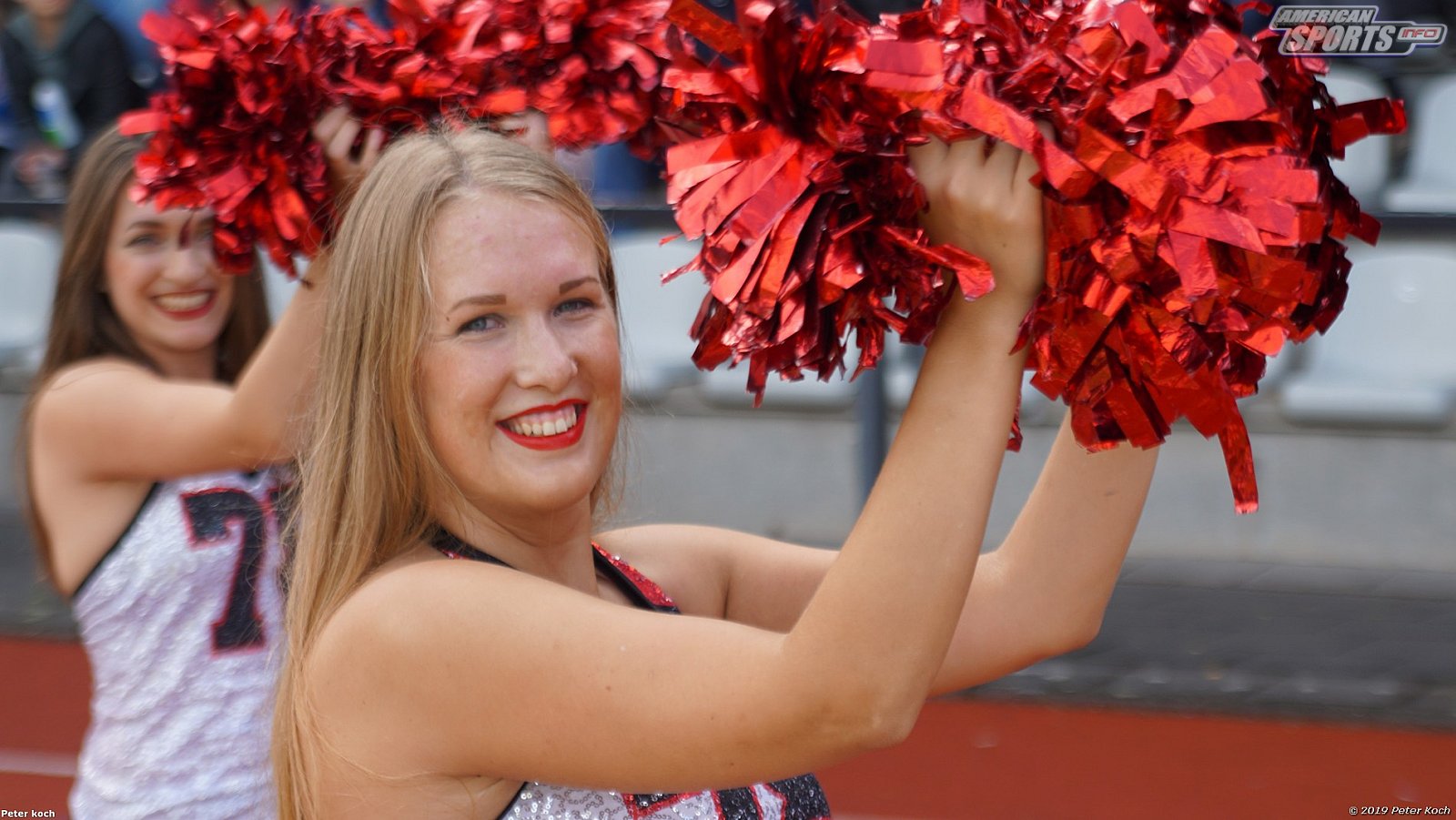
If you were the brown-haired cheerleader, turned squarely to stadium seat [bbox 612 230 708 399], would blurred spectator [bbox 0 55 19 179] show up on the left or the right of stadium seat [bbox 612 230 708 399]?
left

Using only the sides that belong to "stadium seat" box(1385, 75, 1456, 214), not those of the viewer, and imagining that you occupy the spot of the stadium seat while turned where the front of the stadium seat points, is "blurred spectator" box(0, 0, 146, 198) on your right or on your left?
on your right

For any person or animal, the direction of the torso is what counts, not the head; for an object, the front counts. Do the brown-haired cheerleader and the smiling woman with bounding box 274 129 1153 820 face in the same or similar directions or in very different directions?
same or similar directions

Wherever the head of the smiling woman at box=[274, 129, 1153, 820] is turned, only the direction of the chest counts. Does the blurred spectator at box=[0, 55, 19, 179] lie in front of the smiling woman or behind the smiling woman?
behind

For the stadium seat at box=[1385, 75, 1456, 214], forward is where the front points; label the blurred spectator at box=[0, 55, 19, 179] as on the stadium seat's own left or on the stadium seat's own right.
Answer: on the stadium seat's own right

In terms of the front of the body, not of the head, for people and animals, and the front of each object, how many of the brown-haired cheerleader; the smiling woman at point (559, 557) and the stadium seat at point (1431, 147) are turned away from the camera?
0

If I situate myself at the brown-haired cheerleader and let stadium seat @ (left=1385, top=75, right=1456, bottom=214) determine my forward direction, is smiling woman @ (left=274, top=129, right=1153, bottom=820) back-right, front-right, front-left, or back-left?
back-right

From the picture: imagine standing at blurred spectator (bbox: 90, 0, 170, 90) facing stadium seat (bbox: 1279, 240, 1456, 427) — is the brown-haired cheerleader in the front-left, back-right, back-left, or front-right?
front-right

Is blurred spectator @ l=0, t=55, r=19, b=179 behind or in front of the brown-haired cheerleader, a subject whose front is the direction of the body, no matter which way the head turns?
behind

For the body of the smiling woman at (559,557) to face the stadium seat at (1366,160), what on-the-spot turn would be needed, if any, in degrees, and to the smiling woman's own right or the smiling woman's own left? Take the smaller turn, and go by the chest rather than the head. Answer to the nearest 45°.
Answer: approximately 90° to the smiling woman's own left

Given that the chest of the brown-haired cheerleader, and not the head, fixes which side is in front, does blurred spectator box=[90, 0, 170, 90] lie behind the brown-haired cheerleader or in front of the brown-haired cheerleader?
behind

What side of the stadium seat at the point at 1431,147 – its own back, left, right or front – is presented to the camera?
front

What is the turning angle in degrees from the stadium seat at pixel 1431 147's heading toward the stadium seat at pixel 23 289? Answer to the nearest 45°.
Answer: approximately 90° to its right

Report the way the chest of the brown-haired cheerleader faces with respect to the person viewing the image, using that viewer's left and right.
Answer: facing the viewer and to the right of the viewer
